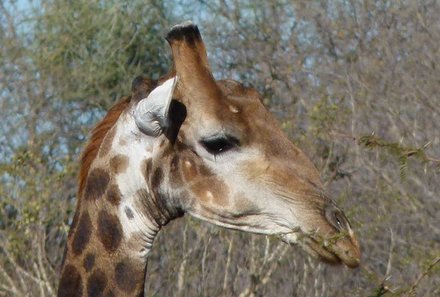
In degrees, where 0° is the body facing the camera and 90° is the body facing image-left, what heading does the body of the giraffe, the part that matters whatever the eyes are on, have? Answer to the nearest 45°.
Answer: approximately 270°
